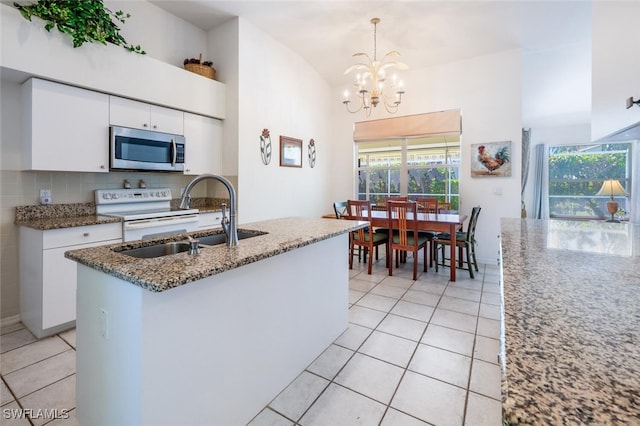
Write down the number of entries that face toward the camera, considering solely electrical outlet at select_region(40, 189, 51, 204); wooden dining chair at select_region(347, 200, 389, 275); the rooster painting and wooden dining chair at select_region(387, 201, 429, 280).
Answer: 2

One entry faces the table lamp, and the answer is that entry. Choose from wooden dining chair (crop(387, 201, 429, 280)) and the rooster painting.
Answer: the wooden dining chair

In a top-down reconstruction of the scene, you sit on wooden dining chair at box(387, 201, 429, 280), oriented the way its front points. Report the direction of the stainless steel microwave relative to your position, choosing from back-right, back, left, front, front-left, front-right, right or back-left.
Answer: back

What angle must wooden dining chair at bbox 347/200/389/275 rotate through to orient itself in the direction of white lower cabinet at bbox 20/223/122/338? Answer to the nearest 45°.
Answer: approximately 180°

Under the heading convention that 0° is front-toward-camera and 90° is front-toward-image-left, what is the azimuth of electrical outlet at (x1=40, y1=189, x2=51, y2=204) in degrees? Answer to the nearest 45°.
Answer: approximately 0°
